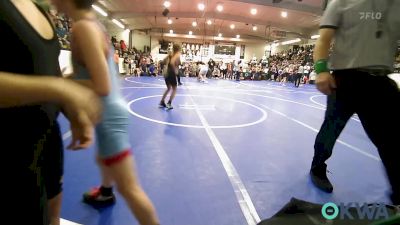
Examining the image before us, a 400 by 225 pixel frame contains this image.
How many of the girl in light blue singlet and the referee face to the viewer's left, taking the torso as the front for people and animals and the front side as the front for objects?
1

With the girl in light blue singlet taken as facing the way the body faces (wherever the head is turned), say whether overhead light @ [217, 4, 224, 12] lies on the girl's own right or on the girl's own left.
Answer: on the girl's own right
